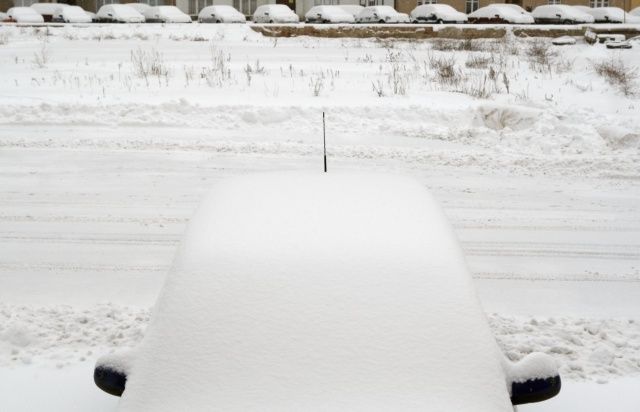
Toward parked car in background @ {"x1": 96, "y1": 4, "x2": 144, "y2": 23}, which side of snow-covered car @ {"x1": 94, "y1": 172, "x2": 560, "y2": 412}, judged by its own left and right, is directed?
back

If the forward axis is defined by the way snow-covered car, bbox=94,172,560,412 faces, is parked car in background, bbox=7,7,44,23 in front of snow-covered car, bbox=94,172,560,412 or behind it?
behind

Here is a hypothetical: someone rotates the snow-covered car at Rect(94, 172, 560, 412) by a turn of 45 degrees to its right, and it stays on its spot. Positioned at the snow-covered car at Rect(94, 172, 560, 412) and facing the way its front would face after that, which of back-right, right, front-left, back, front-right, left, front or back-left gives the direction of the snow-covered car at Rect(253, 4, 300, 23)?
back-right

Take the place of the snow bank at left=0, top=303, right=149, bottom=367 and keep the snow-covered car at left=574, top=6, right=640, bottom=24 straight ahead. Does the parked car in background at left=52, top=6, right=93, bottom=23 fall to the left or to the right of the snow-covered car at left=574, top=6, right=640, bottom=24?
left

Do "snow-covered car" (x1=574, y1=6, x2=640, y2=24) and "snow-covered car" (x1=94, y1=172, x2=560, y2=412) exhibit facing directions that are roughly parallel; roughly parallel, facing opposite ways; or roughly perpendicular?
roughly perpendicular

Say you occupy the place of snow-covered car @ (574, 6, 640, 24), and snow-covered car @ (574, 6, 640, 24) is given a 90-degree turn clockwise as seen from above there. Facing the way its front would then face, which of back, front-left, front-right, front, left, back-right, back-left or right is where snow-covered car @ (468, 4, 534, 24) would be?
front-right

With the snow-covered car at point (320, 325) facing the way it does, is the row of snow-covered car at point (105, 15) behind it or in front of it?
behind

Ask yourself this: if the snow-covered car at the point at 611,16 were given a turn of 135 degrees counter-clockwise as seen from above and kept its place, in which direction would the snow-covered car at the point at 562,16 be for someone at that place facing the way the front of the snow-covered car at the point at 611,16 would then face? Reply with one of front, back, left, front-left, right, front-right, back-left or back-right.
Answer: left

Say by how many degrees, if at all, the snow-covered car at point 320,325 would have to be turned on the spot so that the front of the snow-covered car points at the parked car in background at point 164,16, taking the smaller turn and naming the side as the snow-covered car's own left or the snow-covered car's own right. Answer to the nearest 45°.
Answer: approximately 180°

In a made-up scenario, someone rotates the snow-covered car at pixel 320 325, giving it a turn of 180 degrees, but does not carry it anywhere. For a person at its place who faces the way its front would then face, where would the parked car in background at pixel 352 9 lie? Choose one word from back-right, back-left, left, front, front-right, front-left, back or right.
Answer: front
